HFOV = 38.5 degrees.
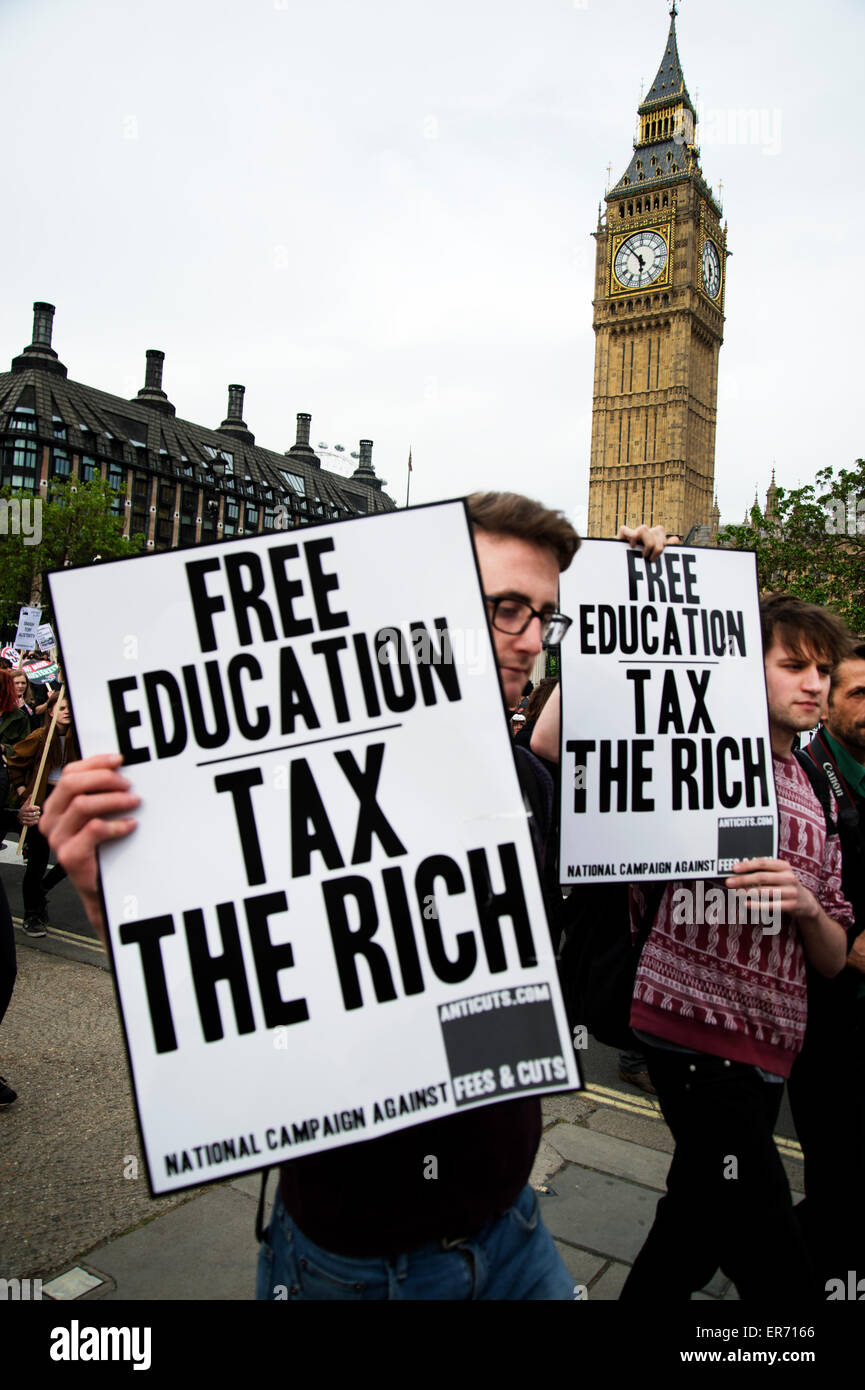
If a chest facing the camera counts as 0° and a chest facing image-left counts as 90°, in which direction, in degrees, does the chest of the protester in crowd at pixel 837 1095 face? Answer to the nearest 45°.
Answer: approximately 315°

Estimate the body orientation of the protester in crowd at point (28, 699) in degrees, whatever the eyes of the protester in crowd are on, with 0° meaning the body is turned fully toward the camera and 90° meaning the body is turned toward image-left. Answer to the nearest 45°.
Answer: approximately 0°

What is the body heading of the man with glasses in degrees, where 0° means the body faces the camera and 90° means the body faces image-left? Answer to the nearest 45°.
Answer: approximately 315°

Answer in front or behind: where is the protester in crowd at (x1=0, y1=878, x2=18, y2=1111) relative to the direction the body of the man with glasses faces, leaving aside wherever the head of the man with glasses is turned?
behind

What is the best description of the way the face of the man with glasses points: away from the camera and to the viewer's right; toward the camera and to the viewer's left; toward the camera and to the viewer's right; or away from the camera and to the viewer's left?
toward the camera and to the viewer's right

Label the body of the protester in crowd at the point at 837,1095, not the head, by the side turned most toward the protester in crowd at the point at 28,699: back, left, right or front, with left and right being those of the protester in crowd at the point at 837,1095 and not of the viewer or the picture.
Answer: back
